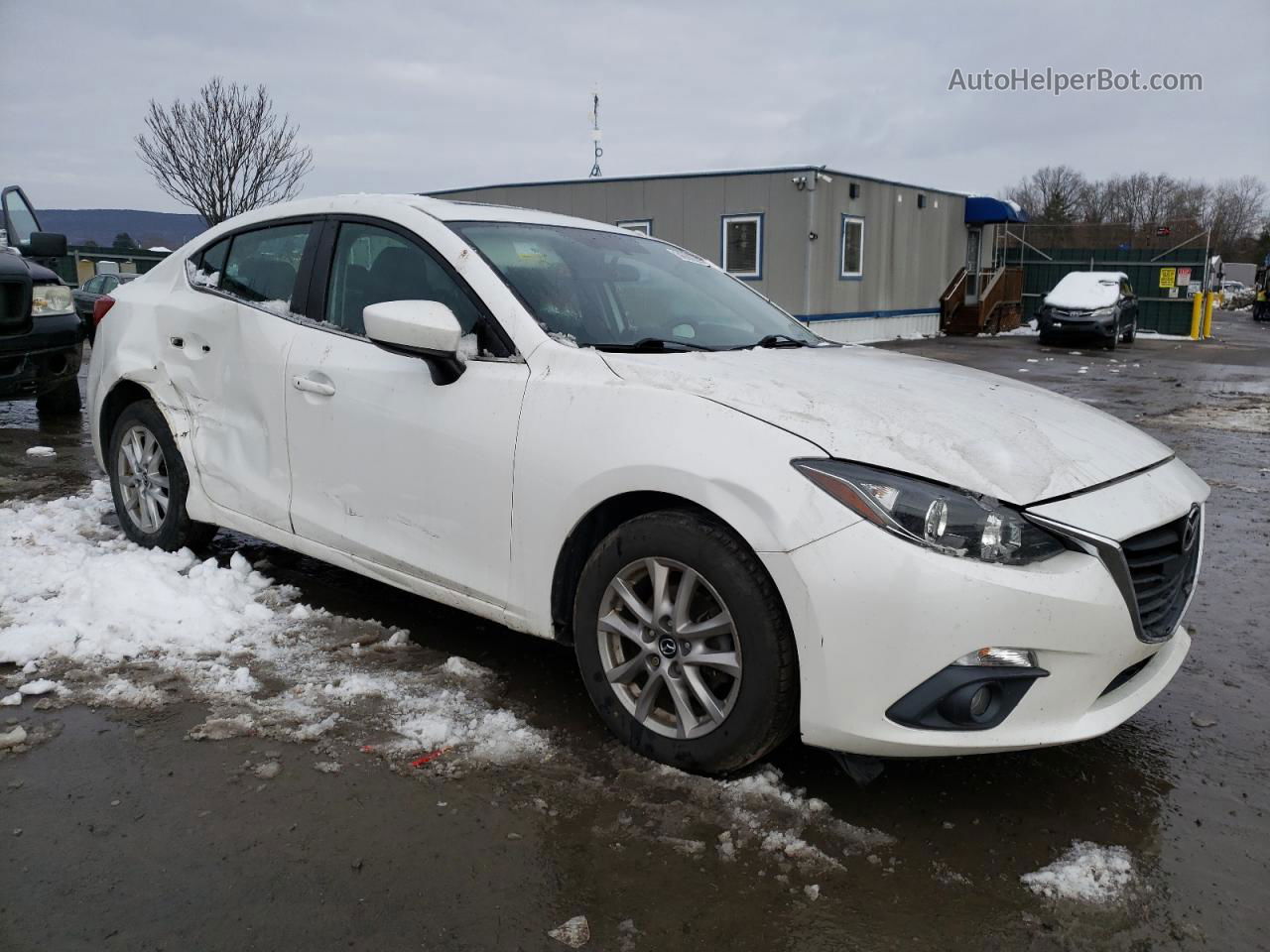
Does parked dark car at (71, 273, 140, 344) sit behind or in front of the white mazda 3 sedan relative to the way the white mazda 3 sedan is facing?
behind

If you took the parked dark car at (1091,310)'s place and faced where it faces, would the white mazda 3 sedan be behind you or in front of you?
in front

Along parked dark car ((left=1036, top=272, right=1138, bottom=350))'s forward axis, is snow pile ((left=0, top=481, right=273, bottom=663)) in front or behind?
in front

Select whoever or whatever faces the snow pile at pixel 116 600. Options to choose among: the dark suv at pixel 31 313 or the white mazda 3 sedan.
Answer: the dark suv

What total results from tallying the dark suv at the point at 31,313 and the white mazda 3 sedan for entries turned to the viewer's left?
0

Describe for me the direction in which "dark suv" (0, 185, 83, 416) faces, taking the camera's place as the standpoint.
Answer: facing the viewer

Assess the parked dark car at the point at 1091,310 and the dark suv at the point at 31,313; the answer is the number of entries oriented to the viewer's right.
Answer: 0

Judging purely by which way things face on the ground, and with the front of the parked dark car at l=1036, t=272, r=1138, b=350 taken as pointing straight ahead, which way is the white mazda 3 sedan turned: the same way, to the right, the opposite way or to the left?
to the left

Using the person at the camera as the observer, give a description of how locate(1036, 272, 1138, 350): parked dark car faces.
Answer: facing the viewer and to the left of the viewer
